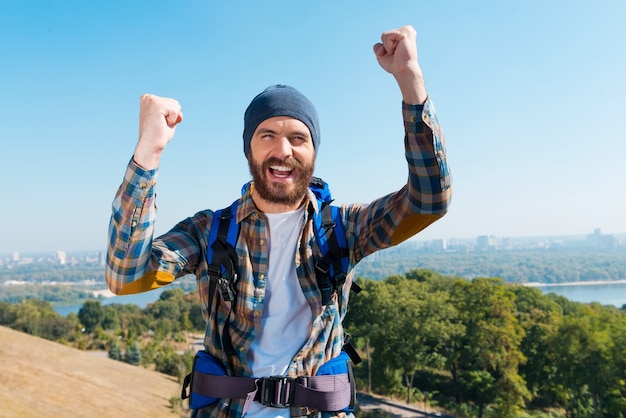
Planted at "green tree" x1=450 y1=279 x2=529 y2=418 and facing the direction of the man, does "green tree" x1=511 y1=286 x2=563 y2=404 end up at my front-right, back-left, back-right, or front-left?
back-left

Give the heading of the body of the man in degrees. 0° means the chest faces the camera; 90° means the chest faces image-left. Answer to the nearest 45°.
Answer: approximately 0°

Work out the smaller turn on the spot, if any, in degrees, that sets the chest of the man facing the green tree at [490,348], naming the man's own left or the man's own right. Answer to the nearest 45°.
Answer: approximately 135° to the man's own left

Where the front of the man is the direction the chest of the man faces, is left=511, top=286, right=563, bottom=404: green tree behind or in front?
behind

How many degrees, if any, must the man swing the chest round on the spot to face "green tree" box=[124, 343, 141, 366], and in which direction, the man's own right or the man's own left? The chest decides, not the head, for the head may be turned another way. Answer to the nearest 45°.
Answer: approximately 180°
